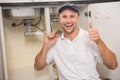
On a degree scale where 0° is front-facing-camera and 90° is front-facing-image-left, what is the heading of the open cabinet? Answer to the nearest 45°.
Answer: approximately 0°

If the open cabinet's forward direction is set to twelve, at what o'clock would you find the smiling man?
The smiling man is roughly at 11 o'clock from the open cabinet.

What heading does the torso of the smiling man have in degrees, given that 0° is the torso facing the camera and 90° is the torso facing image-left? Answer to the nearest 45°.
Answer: approximately 0°

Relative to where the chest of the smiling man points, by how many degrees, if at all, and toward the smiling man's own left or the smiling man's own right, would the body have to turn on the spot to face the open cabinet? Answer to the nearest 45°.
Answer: approximately 135° to the smiling man's own right

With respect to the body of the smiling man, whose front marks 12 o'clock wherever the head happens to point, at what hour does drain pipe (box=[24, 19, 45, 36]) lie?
The drain pipe is roughly at 5 o'clock from the smiling man.
